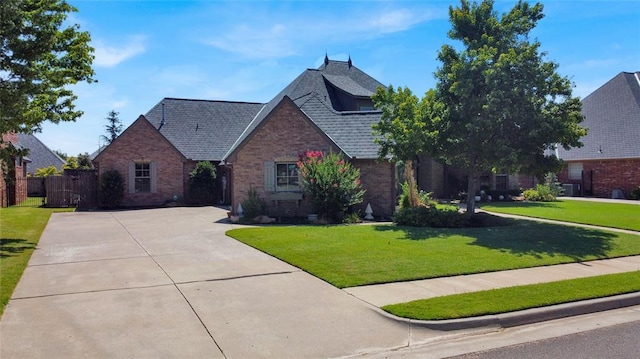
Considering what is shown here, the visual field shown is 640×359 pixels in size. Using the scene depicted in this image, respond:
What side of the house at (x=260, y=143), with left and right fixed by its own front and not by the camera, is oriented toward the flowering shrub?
front

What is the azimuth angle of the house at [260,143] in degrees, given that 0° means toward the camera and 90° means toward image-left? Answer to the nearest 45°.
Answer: approximately 0°

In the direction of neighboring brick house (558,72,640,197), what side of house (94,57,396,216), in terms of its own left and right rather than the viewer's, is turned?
left

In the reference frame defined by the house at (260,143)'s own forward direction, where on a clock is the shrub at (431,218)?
The shrub is roughly at 11 o'clock from the house.

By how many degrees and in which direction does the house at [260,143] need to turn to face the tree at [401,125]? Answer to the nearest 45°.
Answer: approximately 45° to its left

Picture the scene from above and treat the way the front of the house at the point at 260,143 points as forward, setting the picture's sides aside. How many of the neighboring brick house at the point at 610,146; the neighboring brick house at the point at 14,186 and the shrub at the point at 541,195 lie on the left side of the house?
2

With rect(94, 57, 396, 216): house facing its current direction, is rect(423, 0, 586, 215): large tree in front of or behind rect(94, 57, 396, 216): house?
in front

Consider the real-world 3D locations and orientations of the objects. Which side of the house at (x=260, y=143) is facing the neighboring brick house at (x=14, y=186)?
right

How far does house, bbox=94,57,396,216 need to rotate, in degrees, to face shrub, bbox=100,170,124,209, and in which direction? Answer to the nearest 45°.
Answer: approximately 90° to its right

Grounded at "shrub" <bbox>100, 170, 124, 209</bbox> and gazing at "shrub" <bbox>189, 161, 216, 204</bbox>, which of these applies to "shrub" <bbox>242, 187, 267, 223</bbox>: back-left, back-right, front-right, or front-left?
front-right

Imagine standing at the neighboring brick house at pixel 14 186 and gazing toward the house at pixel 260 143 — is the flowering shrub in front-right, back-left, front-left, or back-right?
front-right

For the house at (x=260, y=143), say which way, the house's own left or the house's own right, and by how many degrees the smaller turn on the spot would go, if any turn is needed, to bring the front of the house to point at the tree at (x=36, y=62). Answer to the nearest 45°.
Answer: approximately 45° to the house's own right

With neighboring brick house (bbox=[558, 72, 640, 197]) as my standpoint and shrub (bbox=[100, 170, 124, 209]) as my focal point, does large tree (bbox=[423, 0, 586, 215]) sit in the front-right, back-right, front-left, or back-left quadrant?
front-left
